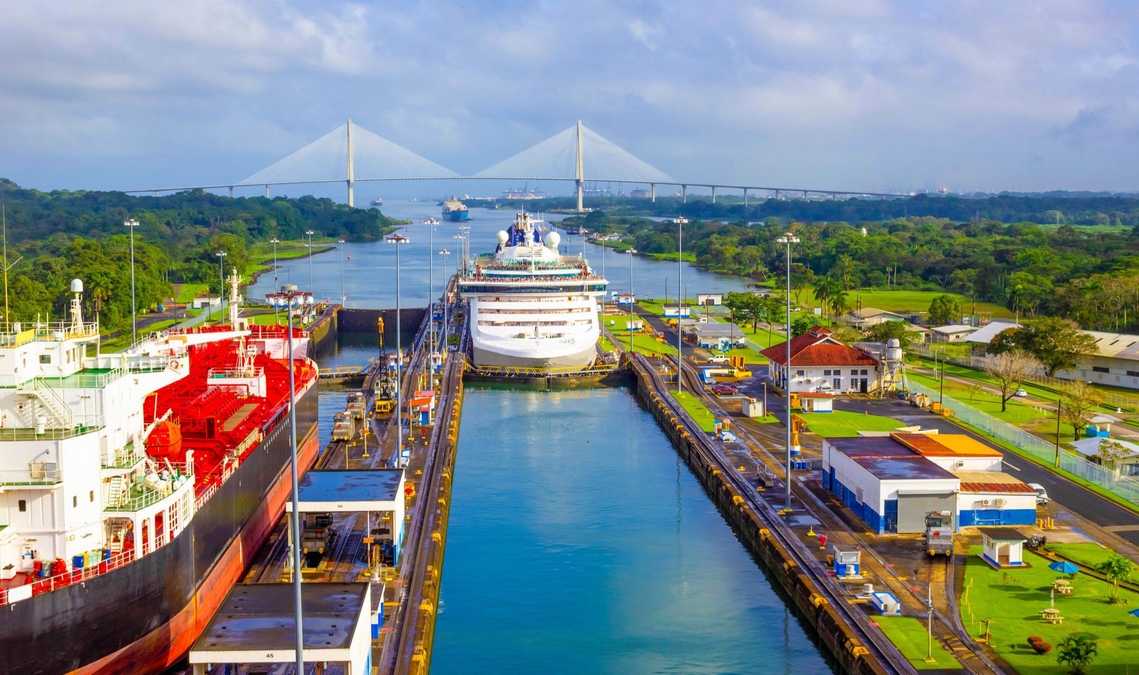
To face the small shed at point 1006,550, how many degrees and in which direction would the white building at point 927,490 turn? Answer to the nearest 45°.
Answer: approximately 45° to its left

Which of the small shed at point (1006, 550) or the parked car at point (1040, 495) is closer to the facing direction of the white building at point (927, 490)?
the small shed

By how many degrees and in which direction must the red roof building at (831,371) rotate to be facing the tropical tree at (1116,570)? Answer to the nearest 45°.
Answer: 0° — it already faces it

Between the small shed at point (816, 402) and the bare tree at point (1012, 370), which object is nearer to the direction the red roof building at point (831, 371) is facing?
the small shed

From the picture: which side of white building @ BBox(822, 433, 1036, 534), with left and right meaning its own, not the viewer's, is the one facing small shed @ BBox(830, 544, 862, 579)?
front

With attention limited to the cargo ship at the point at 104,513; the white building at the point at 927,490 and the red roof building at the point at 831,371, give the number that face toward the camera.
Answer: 2

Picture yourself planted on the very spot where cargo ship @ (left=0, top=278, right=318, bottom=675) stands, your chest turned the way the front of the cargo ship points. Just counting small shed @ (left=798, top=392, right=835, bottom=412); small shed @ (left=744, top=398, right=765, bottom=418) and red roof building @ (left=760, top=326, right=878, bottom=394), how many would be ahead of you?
3

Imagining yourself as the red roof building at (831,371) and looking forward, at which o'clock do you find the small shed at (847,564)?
The small shed is roughly at 12 o'clock from the red roof building.

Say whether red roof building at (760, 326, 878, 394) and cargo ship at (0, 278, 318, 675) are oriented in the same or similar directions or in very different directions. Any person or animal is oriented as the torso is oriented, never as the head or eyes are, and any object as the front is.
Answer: very different directions

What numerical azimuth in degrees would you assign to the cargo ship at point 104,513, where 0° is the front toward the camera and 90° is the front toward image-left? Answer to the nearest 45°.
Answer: approximately 225°

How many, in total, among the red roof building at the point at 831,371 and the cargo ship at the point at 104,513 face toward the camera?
1

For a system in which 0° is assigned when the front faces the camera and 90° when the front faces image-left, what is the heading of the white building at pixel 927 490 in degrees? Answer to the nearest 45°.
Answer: approximately 0°

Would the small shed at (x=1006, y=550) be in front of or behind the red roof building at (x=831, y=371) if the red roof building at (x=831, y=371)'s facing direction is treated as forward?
in front

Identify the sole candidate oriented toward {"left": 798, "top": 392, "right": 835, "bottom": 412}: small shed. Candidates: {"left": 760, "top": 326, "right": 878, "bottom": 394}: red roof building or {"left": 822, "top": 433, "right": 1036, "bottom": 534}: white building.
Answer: the red roof building

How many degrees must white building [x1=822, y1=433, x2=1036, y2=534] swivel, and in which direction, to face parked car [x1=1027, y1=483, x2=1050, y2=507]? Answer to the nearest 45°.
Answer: approximately 135° to its left
